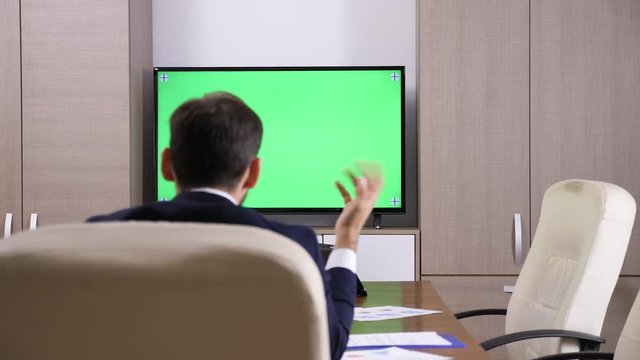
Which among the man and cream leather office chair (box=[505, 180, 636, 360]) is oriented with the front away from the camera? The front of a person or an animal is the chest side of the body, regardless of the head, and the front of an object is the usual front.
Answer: the man

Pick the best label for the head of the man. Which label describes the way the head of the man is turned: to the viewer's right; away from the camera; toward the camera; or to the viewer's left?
away from the camera

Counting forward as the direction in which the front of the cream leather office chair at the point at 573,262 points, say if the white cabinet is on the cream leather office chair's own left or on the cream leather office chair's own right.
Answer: on the cream leather office chair's own right

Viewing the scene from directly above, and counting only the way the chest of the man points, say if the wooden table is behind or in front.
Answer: in front

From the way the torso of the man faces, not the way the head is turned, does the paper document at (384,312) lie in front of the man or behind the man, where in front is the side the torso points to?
in front

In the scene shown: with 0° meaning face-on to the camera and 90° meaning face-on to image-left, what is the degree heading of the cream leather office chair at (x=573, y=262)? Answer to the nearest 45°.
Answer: approximately 45°

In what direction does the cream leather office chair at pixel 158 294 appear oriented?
away from the camera

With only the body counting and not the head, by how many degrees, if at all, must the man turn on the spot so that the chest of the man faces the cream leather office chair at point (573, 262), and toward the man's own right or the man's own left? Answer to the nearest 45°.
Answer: approximately 45° to the man's own right

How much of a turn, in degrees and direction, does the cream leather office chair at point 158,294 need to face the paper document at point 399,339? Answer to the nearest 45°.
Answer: approximately 45° to its right

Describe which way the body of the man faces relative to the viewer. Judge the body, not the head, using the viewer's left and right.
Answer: facing away from the viewer

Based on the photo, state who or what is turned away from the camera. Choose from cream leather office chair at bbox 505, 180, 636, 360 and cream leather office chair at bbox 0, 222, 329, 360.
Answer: cream leather office chair at bbox 0, 222, 329, 360

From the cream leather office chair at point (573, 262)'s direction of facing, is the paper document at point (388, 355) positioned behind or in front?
in front

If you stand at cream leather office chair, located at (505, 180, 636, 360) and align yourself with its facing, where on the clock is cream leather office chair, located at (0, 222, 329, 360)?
cream leather office chair, located at (0, 222, 329, 360) is roughly at 11 o'clock from cream leather office chair, located at (505, 180, 636, 360).
